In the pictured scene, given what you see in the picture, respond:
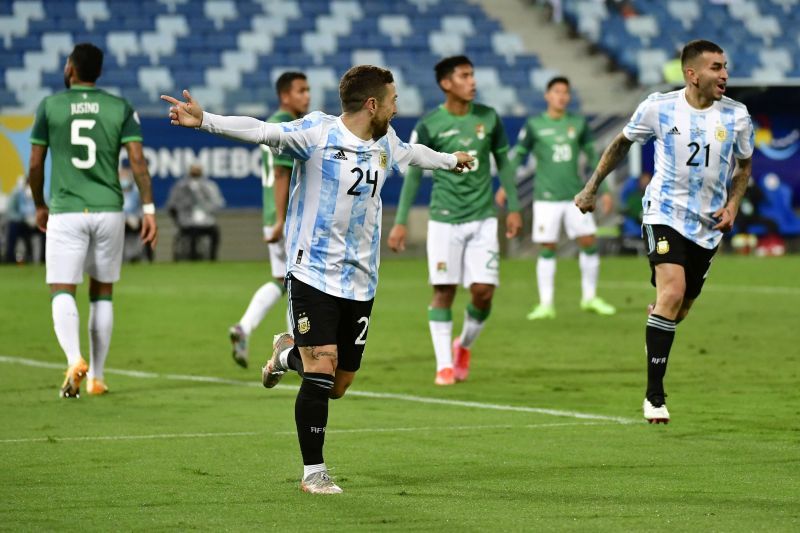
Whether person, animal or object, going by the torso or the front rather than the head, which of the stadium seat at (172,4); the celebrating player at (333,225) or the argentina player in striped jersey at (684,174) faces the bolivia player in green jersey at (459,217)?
the stadium seat

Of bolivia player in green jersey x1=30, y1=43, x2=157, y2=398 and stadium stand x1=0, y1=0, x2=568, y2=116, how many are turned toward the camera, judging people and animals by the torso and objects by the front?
1

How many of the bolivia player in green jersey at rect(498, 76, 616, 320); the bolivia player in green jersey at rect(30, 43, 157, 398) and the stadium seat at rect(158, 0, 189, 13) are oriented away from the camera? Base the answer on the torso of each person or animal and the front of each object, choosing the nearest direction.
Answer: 1

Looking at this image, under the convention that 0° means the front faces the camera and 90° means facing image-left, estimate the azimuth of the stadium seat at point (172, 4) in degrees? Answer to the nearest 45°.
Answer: approximately 0°

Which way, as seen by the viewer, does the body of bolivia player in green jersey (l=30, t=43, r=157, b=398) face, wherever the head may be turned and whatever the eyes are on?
away from the camera

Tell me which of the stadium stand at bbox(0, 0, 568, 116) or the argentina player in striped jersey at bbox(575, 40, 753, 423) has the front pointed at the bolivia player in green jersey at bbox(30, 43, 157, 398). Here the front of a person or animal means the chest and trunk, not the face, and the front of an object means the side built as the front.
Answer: the stadium stand

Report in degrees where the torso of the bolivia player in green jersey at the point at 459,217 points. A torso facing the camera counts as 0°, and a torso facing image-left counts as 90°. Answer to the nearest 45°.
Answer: approximately 0°

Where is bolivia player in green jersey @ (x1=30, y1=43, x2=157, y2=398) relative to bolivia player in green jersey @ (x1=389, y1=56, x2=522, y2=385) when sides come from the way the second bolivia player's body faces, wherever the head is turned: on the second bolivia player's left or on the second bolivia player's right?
on the second bolivia player's right

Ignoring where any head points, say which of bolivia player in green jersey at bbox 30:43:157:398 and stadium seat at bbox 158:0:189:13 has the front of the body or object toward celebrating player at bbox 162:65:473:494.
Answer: the stadium seat

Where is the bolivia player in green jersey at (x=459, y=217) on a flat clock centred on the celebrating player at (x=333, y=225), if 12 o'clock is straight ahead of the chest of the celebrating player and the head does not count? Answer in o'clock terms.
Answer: The bolivia player in green jersey is roughly at 8 o'clock from the celebrating player.
